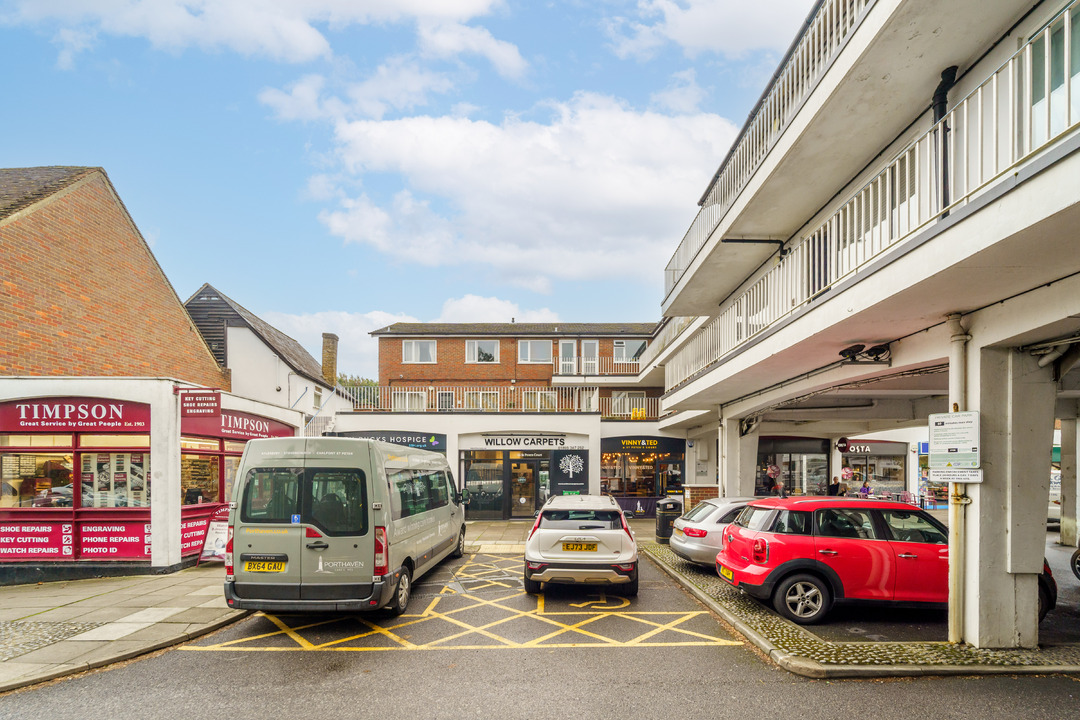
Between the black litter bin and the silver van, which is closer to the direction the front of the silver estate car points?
the black litter bin

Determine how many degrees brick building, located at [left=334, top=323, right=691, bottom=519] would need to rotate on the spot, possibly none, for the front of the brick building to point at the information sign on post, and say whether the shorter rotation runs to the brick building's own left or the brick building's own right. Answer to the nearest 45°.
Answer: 0° — it already faces it

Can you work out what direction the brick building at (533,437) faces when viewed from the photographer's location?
facing the viewer

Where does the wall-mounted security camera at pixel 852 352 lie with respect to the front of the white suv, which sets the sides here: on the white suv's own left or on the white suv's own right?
on the white suv's own right

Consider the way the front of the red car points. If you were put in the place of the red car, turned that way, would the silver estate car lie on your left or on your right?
on your left

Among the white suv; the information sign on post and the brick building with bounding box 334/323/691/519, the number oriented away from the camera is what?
1

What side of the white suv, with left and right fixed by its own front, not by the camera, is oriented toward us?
back

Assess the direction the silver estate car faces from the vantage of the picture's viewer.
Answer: facing away from the viewer and to the right of the viewer

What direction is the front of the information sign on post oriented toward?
toward the camera

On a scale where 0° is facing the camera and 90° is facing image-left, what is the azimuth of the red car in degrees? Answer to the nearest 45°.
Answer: approximately 225°
